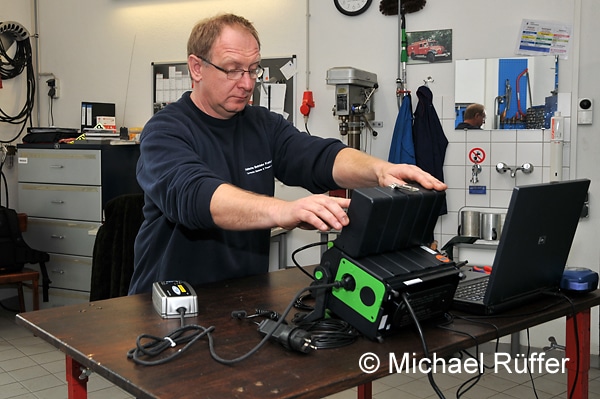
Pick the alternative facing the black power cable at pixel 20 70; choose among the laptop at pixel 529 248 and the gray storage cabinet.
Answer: the laptop

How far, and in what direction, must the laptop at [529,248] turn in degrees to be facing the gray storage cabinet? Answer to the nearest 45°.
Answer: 0° — it already faces it

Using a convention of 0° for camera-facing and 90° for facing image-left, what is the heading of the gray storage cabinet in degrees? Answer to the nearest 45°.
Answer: approximately 45°

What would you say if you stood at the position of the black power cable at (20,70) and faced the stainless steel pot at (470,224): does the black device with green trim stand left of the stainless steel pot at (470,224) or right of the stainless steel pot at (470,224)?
right

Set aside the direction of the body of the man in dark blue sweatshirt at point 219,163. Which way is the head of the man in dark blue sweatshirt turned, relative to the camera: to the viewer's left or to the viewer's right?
to the viewer's right

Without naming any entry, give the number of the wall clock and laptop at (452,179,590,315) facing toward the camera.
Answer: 1

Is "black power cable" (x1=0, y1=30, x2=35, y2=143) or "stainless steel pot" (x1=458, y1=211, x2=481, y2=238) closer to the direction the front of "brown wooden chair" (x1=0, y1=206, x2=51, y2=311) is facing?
the stainless steel pot

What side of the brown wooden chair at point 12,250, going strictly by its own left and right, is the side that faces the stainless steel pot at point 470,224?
front

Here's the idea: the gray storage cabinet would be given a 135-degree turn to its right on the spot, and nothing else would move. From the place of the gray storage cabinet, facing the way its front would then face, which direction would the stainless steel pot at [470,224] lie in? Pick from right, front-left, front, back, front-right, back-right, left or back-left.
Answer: back-right

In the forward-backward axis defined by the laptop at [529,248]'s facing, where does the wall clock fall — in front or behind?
in front

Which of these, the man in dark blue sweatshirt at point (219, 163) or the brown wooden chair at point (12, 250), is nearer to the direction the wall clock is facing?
the man in dark blue sweatshirt

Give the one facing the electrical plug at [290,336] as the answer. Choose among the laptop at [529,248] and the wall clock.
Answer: the wall clock

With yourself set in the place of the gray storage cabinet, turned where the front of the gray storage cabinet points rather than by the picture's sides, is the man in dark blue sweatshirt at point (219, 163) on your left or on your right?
on your left

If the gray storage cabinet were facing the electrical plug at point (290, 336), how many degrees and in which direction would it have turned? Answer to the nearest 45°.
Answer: approximately 45° to its left

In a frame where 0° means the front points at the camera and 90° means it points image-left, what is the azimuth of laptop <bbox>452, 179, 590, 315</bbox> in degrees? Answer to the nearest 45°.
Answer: approximately 135°

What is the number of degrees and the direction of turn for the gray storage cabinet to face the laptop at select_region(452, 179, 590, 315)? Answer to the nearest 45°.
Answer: approximately 45° to its left
